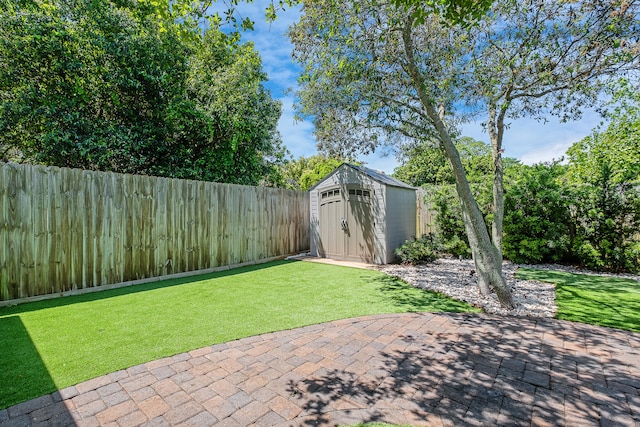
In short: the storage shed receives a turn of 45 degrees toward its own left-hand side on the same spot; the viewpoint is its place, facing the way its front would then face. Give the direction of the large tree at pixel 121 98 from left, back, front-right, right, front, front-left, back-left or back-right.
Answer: right

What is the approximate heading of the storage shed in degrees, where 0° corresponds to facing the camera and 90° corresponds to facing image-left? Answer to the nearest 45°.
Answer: approximately 45°

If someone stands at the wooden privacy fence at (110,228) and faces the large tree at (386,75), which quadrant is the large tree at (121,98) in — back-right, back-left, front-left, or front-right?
back-left

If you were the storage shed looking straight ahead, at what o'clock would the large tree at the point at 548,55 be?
The large tree is roughly at 9 o'clock from the storage shed.

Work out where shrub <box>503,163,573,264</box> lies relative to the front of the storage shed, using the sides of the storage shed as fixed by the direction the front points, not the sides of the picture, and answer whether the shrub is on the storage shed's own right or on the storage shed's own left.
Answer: on the storage shed's own left

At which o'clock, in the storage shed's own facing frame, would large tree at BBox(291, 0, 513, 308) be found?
The large tree is roughly at 10 o'clock from the storage shed.

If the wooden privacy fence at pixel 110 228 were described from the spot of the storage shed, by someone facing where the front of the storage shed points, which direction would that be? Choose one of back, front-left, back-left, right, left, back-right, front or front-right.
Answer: front
